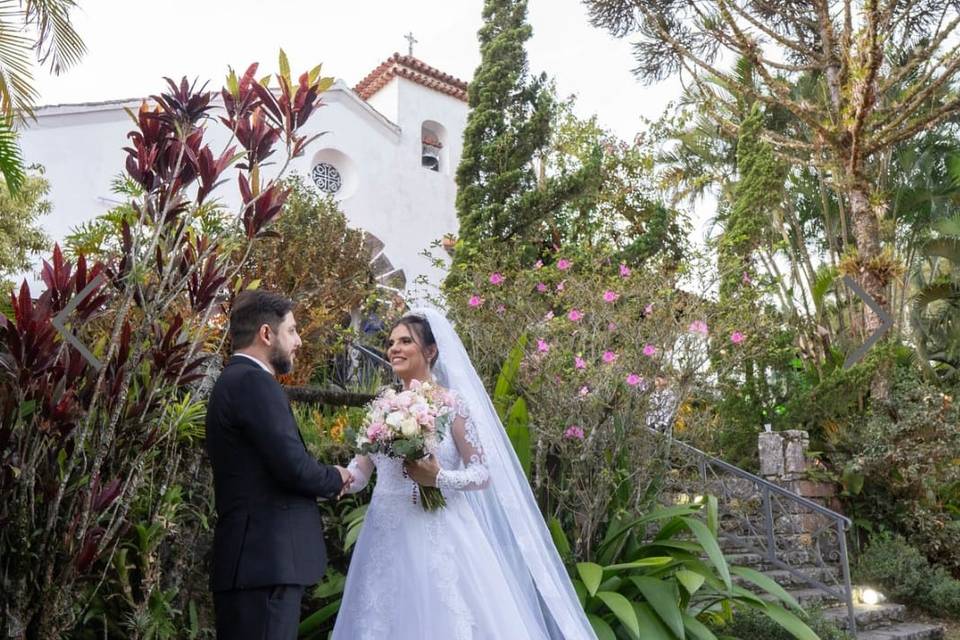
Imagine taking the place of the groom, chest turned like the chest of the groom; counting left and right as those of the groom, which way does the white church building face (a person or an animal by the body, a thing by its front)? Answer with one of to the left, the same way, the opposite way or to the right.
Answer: to the right

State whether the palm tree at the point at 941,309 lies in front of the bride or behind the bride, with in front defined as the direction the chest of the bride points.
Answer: behind

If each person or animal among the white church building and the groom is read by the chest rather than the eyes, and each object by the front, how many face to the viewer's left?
0

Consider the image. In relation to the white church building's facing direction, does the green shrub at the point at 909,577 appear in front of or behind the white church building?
in front

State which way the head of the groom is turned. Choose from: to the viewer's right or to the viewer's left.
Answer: to the viewer's right

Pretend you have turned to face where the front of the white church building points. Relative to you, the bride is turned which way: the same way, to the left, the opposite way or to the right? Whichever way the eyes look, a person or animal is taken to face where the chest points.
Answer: to the right

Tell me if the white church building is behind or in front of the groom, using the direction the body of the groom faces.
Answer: in front

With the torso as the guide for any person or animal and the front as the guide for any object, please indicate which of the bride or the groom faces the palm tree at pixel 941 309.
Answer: the groom

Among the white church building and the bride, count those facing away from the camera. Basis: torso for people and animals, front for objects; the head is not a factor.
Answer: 0

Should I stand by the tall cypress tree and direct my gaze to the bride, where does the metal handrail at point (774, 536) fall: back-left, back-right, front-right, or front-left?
front-left

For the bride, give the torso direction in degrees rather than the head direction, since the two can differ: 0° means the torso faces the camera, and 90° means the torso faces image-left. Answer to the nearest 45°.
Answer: approximately 45°

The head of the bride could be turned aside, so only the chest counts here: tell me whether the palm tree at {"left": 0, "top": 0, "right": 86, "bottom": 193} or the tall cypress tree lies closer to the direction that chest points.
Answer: the palm tree

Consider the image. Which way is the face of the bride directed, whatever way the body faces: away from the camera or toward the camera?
toward the camera

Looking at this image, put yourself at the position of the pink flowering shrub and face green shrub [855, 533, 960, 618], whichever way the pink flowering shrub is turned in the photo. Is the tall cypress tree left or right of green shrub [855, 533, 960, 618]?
left

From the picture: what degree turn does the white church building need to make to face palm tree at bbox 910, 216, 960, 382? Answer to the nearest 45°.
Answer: approximately 45° to its left

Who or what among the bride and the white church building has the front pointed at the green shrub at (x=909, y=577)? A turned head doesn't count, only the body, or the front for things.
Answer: the white church building
